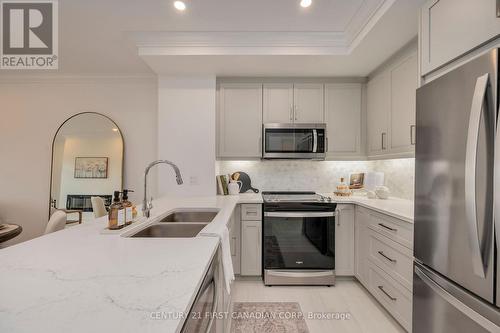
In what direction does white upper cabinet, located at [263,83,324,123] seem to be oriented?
toward the camera

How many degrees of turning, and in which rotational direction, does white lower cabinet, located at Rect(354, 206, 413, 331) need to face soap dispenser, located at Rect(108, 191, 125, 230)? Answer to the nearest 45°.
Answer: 0° — it already faces it

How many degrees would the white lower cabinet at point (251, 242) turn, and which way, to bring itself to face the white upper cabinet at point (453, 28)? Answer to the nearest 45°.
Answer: approximately 45° to its left

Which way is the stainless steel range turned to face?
toward the camera

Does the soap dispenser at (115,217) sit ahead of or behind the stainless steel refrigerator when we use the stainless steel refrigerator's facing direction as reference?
ahead

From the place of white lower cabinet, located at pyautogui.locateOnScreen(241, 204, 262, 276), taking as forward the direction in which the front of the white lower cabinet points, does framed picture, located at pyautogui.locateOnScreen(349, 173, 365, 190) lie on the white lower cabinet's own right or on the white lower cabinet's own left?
on the white lower cabinet's own left

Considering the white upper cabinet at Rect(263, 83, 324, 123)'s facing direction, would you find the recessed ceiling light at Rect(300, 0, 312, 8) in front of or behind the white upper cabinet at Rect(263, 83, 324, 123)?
in front

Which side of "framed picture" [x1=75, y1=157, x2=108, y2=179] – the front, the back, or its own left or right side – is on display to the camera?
front

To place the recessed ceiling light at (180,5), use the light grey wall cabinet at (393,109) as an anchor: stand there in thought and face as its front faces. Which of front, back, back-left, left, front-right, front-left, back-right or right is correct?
front

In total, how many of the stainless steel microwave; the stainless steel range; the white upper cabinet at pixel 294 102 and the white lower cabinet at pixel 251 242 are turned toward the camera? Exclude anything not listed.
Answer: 4

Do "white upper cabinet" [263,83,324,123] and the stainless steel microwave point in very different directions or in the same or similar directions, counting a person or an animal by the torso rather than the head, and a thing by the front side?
same or similar directions
